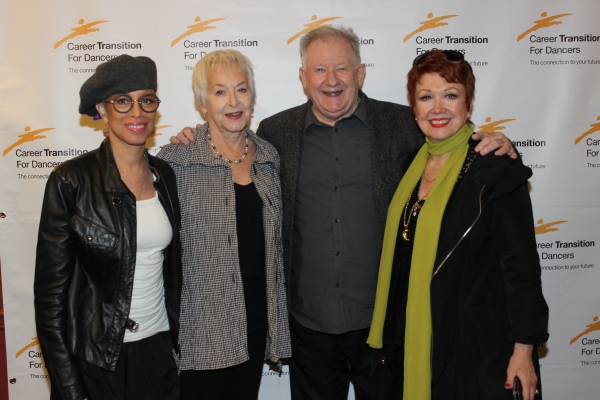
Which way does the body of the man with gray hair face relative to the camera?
toward the camera

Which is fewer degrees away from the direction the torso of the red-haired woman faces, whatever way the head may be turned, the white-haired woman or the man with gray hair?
the white-haired woman

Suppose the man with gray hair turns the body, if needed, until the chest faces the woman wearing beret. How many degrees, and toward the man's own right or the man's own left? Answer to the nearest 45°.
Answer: approximately 45° to the man's own right

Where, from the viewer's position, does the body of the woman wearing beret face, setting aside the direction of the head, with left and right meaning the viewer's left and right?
facing the viewer and to the right of the viewer

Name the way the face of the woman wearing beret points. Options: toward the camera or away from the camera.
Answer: toward the camera

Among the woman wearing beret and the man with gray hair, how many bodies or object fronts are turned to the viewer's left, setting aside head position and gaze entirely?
0

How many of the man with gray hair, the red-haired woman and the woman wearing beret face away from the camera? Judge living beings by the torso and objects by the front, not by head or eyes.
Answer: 0

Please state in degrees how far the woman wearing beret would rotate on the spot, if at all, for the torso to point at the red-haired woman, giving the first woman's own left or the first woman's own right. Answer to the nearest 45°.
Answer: approximately 45° to the first woman's own left

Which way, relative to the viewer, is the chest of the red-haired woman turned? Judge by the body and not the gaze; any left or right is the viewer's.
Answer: facing the viewer and to the left of the viewer

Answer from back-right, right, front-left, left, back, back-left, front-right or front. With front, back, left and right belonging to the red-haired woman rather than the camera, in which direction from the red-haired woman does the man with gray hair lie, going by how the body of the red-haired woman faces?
right

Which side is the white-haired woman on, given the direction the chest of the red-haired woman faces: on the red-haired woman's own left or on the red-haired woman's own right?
on the red-haired woman's own right

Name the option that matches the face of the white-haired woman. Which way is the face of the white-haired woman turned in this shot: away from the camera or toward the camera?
toward the camera
